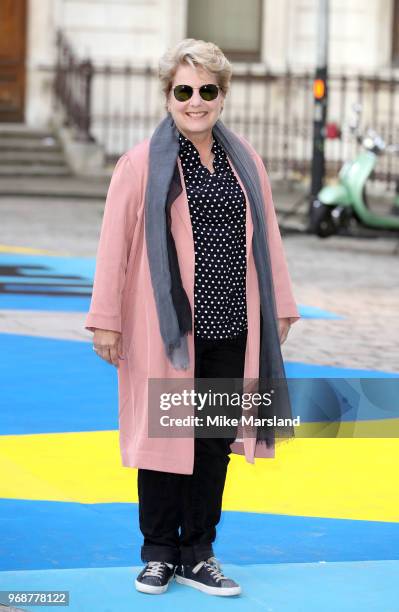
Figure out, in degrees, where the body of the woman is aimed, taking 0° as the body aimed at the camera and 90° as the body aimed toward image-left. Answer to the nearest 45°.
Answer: approximately 0°

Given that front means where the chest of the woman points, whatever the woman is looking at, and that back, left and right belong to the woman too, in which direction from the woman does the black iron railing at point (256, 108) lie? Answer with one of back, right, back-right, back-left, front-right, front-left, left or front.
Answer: back

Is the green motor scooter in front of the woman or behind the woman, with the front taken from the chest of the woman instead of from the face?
behind

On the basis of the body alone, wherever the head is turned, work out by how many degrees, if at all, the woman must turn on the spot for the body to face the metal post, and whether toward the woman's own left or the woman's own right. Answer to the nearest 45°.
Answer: approximately 180°
